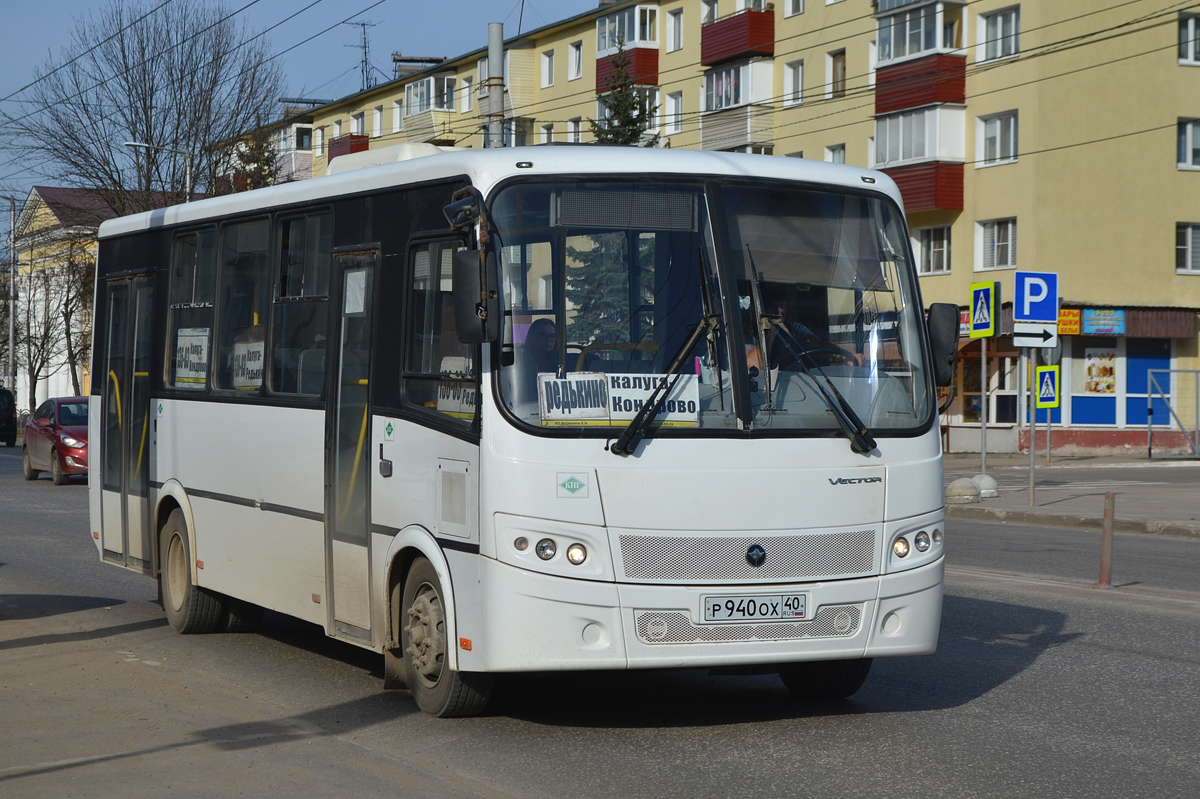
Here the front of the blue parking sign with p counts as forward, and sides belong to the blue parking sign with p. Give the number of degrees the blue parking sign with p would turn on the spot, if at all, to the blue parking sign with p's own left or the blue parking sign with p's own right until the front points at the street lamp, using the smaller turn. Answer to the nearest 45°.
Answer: approximately 135° to the blue parking sign with p's own right

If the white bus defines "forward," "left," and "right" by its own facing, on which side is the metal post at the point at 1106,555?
on its left

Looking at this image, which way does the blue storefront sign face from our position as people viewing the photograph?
facing the viewer

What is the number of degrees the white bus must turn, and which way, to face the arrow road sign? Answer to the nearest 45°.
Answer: approximately 90° to its left

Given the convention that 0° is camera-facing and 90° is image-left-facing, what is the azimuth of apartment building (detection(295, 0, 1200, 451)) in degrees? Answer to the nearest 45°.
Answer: approximately 45°

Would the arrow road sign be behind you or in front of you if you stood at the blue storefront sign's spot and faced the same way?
in front

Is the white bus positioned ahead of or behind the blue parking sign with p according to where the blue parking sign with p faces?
ahead

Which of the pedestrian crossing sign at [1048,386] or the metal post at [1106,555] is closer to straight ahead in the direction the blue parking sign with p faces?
the metal post

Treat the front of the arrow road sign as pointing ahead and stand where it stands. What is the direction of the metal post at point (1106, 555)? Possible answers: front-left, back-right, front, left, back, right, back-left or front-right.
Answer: front

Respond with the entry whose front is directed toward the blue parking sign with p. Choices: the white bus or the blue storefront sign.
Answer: the blue storefront sign

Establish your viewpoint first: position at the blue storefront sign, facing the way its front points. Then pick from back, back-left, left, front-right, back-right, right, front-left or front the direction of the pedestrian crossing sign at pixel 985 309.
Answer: front

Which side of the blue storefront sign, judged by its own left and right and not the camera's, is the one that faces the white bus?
front

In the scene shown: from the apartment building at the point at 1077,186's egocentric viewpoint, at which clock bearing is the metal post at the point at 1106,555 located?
The metal post is roughly at 11 o'clock from the apartment building.

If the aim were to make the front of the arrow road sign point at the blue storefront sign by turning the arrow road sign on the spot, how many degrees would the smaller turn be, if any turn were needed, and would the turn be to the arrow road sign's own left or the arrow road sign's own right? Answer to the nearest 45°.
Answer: approximately 180°

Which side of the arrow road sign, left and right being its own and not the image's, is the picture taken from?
front
